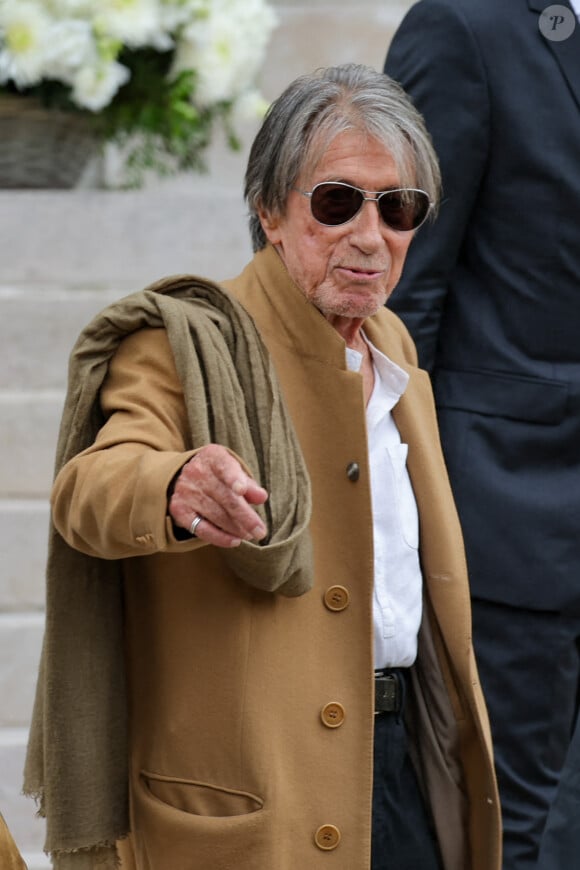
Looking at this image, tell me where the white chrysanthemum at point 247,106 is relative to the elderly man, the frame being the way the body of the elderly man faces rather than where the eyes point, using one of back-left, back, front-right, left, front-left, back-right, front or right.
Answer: back-left

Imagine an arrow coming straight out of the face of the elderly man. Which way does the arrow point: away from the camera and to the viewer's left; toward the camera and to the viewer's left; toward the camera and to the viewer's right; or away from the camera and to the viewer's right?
toward the camera and to the viewer's right

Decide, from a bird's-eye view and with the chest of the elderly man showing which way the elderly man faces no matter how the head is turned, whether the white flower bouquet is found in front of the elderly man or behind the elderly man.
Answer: behind

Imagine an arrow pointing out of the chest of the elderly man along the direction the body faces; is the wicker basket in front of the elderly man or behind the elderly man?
behind

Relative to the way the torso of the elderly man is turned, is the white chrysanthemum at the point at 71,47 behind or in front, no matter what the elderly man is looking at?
behind

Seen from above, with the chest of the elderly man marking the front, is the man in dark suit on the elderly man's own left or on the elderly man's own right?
on the elderly man's own left

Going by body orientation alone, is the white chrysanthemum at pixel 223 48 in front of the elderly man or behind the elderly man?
behind

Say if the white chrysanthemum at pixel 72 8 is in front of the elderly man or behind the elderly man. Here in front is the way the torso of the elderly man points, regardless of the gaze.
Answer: behind

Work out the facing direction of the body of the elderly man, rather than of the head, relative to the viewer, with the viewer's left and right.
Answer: facing the viewer and to the right of the viewer

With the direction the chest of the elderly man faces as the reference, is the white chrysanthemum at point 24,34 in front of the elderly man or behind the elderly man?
behind
